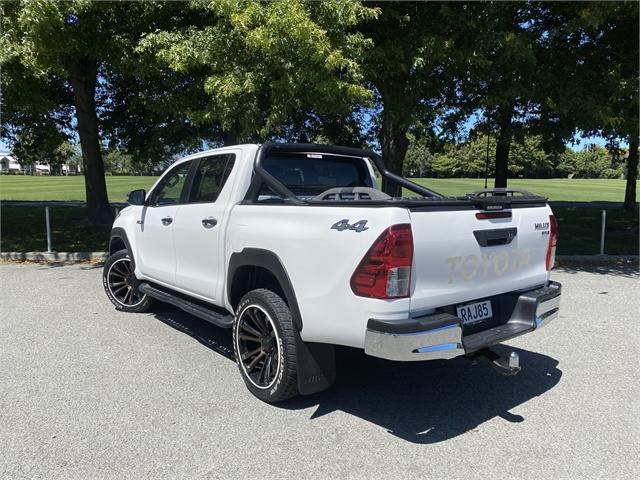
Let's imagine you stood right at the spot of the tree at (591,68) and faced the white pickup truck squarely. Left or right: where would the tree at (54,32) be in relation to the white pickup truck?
right

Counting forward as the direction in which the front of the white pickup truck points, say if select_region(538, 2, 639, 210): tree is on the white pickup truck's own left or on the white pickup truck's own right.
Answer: on the white pickup truck's own right

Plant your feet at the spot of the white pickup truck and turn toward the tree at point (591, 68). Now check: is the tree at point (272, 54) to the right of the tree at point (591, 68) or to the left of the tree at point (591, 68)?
left

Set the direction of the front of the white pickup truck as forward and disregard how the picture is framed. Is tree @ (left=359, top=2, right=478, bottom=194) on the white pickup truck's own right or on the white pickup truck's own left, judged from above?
on the white pickup truck's own right

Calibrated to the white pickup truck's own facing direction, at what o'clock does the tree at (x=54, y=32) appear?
The tree is roughly at 12 o'clock from the white pickup truck.

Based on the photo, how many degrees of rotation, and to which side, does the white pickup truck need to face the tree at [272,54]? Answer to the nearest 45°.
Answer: approximately 45° to its right

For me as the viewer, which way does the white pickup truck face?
facing away from the viewer and to the left of the viewer
